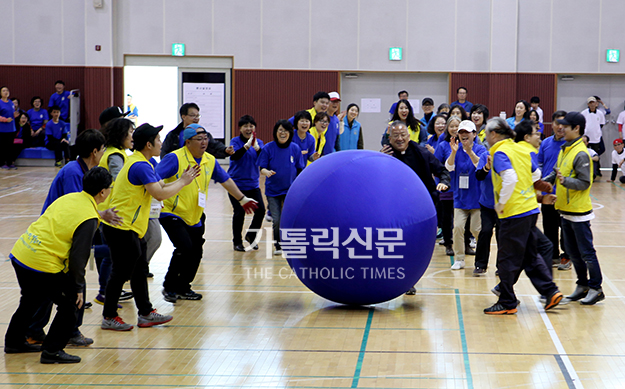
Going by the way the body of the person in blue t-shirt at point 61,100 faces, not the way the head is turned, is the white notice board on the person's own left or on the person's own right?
on the person's own left

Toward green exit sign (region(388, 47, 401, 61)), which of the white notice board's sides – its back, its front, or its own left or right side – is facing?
left

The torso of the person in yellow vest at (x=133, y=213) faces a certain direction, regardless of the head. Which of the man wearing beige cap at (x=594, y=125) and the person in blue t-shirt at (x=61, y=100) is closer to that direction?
the man wearing beige cap

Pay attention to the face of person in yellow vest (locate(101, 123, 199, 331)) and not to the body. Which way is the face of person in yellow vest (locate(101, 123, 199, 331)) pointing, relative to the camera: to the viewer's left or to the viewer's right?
to the viewer's right

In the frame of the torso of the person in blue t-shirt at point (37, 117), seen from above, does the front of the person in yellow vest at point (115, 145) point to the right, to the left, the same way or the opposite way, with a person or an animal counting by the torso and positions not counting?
to the left

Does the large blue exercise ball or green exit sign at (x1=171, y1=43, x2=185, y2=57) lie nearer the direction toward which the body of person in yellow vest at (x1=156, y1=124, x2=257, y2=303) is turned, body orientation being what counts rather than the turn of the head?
the large blue exercise ball

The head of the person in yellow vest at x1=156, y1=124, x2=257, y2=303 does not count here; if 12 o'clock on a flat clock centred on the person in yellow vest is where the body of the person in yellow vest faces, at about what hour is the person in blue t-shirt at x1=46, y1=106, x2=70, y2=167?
The person in blue t-shirt is roughly at 7 o'clock from the person in yellow vest.

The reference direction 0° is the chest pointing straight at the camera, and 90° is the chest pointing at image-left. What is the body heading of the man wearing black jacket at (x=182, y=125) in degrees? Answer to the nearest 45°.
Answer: approximately 315°
